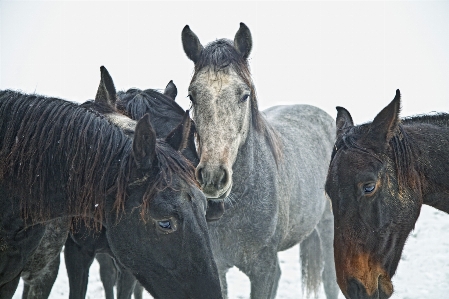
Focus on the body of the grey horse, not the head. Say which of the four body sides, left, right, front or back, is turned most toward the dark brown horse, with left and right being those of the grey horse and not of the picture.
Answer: left

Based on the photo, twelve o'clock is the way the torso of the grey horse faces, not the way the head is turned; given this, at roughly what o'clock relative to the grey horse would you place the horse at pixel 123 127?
The horse is roughly at 1 o'clock from the grey horse.

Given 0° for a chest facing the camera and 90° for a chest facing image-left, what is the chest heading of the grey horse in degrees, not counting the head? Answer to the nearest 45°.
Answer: approximately 45°

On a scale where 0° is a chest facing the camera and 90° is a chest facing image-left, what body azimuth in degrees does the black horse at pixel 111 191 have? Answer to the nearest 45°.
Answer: approximately 270°

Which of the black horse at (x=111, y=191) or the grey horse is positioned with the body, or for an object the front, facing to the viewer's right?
the black horse

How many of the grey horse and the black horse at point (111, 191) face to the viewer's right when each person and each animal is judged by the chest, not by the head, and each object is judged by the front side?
1

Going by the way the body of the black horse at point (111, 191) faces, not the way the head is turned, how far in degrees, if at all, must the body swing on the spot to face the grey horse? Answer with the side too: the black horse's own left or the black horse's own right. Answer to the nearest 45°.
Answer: approximately 45° to the black horse's own left
